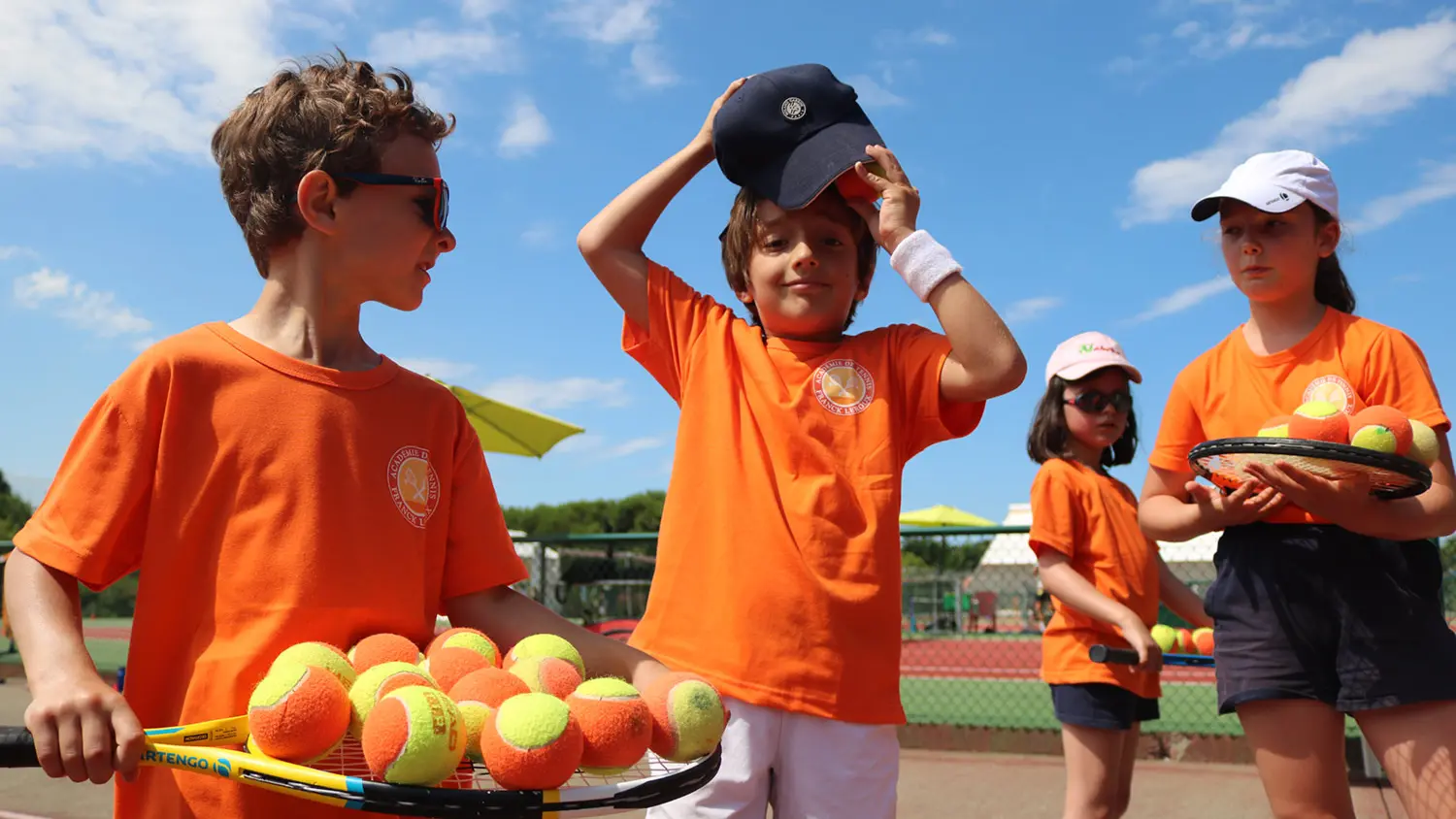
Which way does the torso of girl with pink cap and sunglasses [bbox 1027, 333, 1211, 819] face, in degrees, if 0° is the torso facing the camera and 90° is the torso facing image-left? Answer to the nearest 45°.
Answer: approximately 315°

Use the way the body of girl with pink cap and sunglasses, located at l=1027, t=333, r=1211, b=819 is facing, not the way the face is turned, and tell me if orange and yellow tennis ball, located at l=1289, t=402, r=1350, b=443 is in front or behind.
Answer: in front

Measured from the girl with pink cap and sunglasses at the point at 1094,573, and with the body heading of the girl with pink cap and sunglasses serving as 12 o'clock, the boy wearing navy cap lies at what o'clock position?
The boy wearing navy cap is roughly at 2 o'clock from the girl with pink cap and sunglasses.

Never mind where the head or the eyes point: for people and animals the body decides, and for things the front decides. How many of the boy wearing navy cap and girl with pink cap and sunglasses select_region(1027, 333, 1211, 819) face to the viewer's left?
0

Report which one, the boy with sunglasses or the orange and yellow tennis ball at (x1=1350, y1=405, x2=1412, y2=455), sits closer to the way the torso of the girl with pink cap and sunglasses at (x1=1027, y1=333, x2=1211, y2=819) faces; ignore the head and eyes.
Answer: the orange and yellow tennis ball

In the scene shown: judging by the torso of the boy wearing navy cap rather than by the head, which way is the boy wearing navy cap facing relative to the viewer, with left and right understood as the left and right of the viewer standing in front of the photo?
facing the viewer

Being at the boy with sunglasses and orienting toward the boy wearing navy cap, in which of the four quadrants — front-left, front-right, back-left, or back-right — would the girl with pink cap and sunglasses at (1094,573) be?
front-left

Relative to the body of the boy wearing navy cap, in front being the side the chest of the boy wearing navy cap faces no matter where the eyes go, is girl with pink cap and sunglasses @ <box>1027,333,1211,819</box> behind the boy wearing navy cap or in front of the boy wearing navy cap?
behind

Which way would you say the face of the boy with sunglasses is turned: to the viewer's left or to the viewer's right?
to the viewer's right

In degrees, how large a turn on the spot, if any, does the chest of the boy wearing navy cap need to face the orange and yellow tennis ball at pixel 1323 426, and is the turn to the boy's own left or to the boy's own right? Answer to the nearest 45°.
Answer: approximately 90° to the boy's own left

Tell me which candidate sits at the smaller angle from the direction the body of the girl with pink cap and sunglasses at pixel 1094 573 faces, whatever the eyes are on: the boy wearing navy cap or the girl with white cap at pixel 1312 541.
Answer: the girl with white cap

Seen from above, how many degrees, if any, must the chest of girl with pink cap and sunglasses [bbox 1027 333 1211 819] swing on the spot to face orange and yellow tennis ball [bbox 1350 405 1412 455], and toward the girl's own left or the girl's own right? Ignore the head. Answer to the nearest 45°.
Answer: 0° — they already face it
